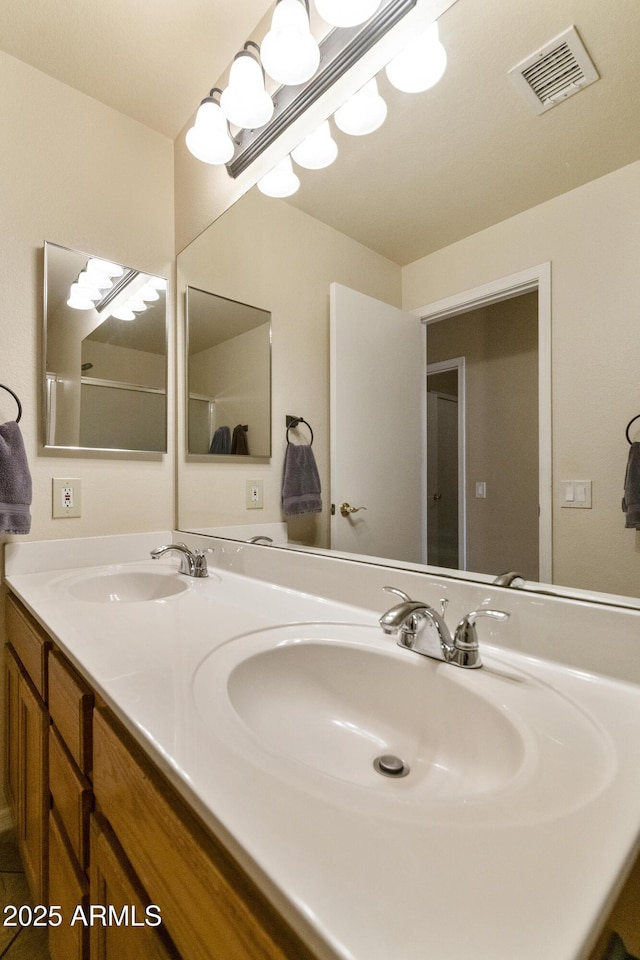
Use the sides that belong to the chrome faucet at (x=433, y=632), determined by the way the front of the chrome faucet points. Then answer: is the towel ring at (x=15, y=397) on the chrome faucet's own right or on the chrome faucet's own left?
on the chrome faucet's own right

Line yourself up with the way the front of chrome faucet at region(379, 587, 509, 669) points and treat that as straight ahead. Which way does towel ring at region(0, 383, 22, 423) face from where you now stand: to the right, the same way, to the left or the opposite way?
to the left

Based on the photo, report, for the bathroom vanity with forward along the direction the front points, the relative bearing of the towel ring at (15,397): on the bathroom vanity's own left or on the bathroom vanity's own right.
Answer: on the bathroom vanity's own right

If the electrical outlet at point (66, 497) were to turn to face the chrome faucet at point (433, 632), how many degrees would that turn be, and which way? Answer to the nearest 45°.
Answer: approximately 45° to its left

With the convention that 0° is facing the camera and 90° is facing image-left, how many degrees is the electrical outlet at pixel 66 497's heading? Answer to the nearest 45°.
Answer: approximately 0°

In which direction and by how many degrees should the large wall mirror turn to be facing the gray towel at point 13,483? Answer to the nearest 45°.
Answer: approximately 45° to its right

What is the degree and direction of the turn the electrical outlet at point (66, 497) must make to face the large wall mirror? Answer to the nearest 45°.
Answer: approximately 45° to its left

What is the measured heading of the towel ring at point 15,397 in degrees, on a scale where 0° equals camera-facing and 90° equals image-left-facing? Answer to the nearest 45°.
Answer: approximately 0°
